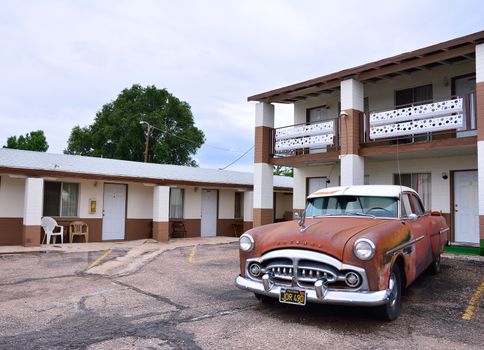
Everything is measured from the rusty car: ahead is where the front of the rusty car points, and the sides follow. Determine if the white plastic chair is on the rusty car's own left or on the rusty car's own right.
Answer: on the rusty car's own right

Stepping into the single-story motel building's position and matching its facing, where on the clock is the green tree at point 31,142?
The green tree is roughly at 7 o'clock from the single-story motel building.

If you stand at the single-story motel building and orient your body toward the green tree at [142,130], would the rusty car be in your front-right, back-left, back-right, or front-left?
back-right

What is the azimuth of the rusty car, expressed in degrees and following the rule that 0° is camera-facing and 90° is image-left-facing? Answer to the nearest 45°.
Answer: approximately 45°

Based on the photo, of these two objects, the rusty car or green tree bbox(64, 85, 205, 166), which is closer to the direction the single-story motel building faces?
the rusty car

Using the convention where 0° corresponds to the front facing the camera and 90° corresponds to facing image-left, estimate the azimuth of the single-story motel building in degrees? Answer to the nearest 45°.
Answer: approximately 315°

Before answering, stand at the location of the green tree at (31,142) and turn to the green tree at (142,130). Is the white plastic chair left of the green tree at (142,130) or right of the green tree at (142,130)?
right

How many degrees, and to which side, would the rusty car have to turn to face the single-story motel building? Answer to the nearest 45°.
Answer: approximately 90° to its right

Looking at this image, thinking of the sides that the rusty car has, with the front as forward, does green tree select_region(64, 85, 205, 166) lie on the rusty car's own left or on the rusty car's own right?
on the rusty car's own right

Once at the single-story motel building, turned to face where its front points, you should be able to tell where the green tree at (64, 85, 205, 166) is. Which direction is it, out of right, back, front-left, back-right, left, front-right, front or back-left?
back-left
